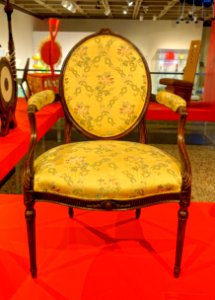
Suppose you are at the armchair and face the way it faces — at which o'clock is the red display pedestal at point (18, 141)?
The red display pedestal is roughly at 5 o'clock from the armchair.

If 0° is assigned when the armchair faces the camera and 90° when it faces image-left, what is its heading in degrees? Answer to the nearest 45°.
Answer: approximately 0°

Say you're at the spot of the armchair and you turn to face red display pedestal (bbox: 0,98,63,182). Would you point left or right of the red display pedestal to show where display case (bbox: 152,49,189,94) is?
right
